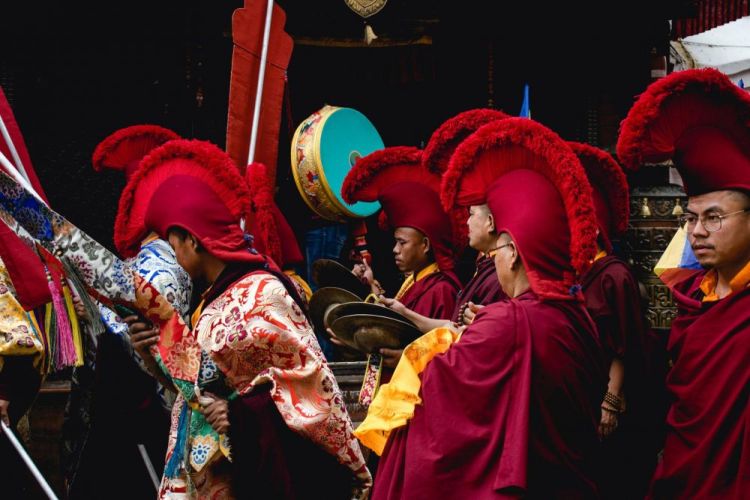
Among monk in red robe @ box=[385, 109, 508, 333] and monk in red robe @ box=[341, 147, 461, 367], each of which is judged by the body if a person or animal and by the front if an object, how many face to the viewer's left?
2

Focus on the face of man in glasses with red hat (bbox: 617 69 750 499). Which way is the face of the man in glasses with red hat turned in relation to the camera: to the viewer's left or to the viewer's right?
to the viewer's left

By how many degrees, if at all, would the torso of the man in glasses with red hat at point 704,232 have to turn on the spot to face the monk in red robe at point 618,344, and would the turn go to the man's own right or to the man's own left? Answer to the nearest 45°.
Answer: approximately 135° to the man's own right

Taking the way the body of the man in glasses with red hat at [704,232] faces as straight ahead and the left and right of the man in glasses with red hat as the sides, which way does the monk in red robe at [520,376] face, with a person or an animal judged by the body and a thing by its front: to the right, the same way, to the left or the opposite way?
to the right

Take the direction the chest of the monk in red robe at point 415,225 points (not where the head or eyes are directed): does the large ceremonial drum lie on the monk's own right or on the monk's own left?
on the monk's own right

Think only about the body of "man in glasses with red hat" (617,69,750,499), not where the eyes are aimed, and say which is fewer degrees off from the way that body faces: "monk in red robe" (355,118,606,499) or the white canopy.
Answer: the monk in red robe

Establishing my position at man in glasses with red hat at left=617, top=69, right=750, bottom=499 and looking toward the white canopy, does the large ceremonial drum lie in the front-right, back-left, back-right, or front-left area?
front-left

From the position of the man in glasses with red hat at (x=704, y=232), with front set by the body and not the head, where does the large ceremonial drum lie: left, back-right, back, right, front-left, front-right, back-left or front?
right

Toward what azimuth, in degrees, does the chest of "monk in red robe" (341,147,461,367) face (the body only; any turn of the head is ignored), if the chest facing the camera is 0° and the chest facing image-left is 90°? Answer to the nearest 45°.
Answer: approximately 90°

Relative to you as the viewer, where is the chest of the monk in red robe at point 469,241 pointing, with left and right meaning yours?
facing to the left of the viewer

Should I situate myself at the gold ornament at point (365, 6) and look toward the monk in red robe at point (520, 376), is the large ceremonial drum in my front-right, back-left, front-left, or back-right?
front-right

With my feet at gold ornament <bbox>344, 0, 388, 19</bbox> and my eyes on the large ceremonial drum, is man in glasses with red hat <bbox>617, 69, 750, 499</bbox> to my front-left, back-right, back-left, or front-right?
front-left

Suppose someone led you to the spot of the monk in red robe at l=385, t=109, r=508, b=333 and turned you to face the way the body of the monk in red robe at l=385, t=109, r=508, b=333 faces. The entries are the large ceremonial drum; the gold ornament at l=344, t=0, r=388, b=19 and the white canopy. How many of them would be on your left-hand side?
0

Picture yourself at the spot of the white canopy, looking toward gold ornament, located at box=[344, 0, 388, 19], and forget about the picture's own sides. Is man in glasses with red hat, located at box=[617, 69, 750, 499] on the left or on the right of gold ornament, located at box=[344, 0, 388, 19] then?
left

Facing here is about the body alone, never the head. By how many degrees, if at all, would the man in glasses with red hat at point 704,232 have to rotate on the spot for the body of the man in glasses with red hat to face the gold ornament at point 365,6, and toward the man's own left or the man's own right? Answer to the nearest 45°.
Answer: approximately 90° to the man's own right

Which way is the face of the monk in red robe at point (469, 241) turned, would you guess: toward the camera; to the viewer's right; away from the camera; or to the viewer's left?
to the viewer's left

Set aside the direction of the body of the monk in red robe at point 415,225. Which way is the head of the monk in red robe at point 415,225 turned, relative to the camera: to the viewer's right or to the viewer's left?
to the viewer's left

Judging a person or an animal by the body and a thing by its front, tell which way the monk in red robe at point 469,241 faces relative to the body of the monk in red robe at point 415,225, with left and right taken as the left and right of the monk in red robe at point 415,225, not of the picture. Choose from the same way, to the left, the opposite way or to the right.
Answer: the same way
